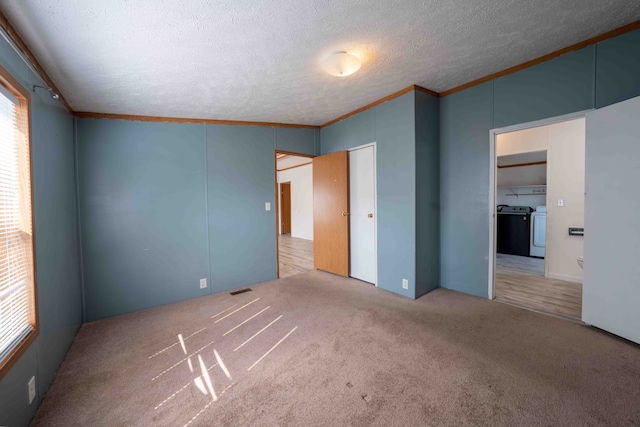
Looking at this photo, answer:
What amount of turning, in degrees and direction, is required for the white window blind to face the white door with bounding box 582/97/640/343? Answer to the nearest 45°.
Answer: approximately 45° to its right

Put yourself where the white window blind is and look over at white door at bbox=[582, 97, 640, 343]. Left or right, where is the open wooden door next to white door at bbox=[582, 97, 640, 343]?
left

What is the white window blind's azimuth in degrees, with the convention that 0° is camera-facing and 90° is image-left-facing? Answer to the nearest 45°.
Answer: approximately 270°

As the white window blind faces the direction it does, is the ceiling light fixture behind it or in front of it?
in front

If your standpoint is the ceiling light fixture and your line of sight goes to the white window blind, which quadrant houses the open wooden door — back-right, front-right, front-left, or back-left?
back-right

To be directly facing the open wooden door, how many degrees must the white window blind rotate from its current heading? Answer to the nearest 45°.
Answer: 0° — it already faces it

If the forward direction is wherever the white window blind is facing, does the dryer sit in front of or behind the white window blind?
in front

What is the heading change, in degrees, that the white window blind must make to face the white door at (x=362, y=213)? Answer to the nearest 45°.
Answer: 0° — it already faces it
